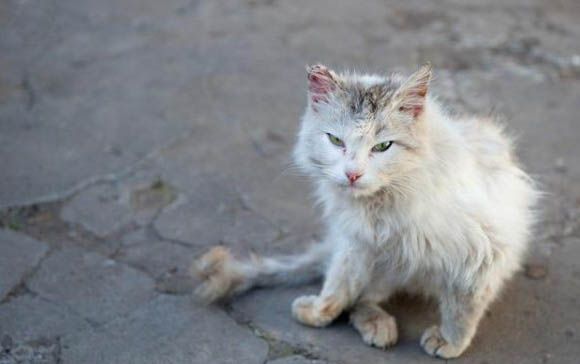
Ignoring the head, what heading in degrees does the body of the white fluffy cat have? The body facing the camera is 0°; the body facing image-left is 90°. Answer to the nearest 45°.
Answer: approximately 45°
